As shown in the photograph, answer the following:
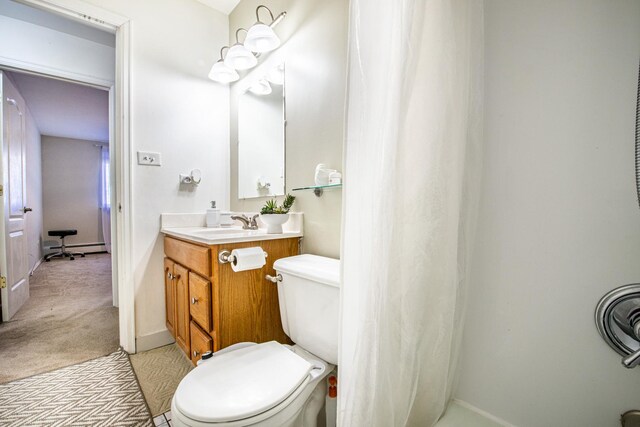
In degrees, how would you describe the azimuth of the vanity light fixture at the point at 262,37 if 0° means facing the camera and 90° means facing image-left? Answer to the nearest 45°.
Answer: approximately 45°

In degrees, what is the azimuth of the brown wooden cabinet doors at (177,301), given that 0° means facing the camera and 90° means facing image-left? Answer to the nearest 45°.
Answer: approximately 45°

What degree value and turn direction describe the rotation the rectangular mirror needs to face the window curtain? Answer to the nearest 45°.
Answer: approximately 90° to its right

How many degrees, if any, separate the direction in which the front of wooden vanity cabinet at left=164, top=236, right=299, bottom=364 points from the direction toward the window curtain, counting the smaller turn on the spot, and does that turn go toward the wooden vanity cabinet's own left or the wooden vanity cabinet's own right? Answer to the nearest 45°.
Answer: approximately 90° to the wooden vanity cabinet's own right
